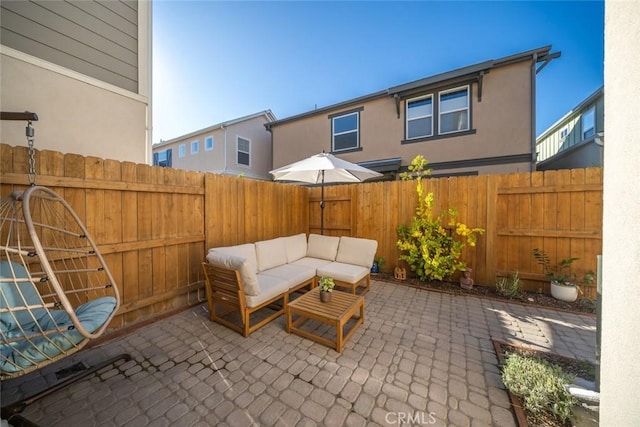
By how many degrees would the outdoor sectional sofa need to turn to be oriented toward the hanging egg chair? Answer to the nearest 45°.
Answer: approximately 90° to its right

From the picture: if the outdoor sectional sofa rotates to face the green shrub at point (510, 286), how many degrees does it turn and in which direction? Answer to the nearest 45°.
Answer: approximately 45° to its left

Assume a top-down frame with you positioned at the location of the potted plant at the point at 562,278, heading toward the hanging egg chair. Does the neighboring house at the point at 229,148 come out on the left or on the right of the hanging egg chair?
right

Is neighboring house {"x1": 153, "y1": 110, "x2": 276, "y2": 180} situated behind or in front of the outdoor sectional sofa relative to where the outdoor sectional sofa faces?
behind

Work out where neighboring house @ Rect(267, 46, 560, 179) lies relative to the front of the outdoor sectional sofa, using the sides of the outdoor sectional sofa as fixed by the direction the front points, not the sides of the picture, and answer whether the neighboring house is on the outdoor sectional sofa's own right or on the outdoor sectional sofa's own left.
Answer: on the outdoor sectional sofa's own left

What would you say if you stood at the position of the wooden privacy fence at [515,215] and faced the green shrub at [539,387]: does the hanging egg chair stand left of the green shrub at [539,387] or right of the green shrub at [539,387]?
right

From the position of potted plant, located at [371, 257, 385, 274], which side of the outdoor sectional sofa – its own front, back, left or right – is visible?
left

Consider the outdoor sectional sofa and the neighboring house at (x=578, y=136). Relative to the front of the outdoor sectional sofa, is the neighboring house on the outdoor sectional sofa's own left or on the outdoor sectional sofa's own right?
on the outdoor sectional sofa's own left

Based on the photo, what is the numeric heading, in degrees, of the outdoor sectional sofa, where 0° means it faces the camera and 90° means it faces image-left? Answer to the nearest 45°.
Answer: approximately 315°
